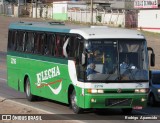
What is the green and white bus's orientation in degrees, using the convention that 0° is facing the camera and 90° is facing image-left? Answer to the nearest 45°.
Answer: approximately 315°
